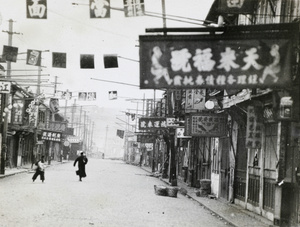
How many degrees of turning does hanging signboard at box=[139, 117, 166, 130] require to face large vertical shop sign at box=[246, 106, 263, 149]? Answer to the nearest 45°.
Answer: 0° — it already faces it

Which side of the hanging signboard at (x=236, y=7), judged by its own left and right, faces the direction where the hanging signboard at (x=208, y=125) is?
back

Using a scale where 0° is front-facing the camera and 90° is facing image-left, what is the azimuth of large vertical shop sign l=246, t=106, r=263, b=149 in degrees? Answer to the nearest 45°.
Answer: approximately 0°

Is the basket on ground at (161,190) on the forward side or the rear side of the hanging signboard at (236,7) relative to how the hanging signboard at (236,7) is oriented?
on the rear side

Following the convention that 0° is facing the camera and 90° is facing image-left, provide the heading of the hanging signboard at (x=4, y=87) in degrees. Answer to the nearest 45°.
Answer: approximately 0°

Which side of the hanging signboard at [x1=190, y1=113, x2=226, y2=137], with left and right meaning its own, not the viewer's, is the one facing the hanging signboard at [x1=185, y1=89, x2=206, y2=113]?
back

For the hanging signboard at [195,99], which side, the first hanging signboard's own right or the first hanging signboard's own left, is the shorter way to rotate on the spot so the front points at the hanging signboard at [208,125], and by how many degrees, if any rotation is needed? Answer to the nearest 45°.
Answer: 0° — it already faces it
